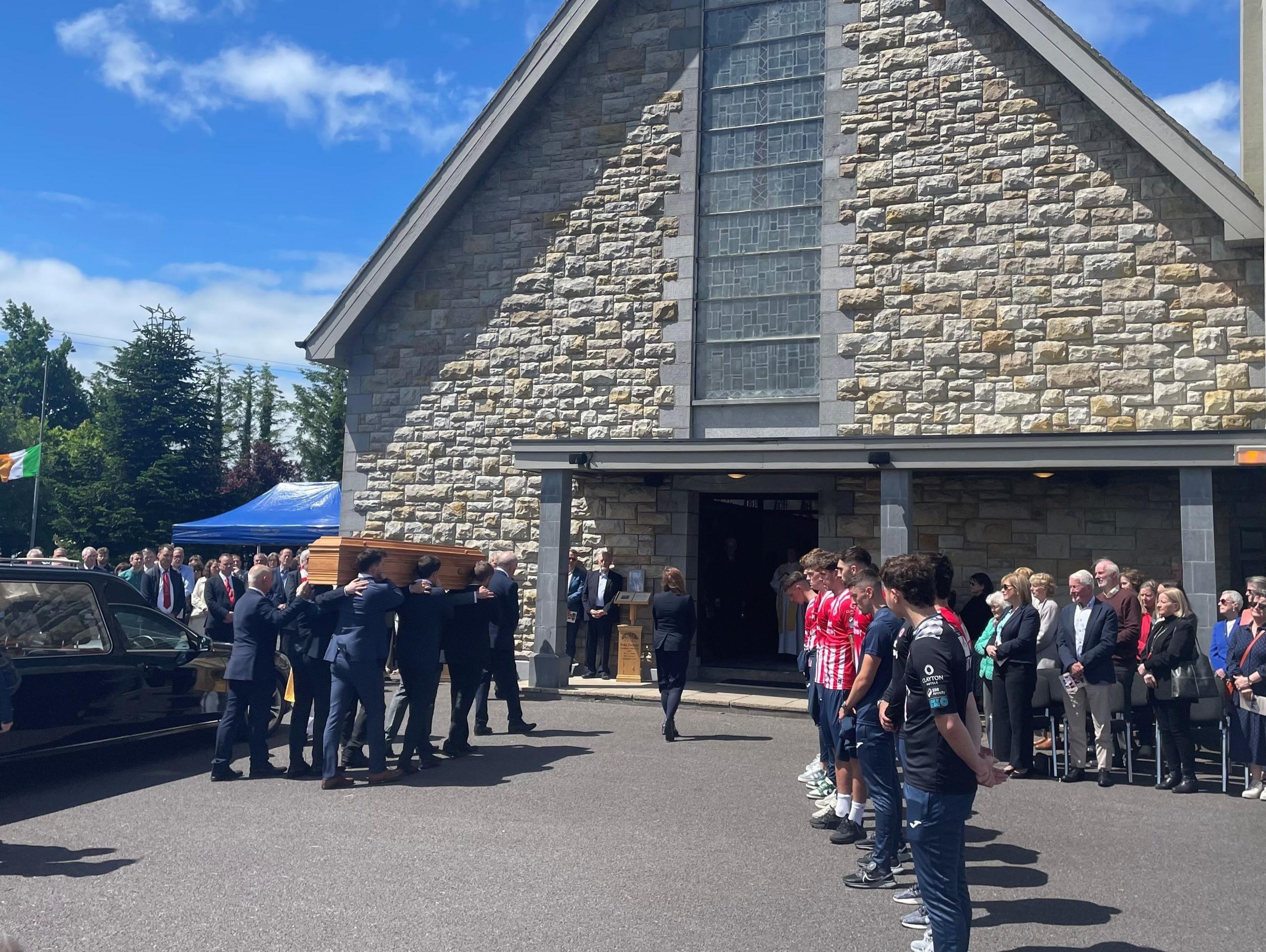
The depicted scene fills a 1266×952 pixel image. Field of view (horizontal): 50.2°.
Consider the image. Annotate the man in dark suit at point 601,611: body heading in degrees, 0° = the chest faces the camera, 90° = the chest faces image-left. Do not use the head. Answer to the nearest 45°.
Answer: approximately 0°

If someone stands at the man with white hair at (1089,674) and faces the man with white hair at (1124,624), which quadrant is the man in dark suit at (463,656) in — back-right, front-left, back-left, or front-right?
back-left

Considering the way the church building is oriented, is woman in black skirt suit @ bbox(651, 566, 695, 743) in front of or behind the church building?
in front

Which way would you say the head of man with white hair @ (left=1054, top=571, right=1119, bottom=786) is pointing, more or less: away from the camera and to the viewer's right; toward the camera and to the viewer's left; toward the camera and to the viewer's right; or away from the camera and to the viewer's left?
toward the camera and to the viewer's left

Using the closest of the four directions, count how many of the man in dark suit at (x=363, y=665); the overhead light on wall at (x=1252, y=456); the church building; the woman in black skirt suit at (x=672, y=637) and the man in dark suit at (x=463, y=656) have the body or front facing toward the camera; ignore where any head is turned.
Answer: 2

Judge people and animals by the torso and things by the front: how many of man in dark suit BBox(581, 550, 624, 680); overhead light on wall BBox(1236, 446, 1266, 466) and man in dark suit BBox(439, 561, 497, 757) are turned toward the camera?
2

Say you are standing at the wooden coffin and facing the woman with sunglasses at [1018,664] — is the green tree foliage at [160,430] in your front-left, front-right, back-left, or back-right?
back-left

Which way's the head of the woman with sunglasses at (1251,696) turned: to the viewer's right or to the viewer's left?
to the viewer's left

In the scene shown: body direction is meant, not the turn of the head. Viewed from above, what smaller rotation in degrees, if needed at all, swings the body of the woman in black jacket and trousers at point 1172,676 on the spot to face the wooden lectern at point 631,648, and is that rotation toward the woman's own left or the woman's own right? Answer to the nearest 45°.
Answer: approximately 90° to the woman's own right

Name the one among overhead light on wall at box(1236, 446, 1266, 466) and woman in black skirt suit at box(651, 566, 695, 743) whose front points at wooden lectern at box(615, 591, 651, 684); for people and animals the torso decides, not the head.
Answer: the woman in black skirt suit
